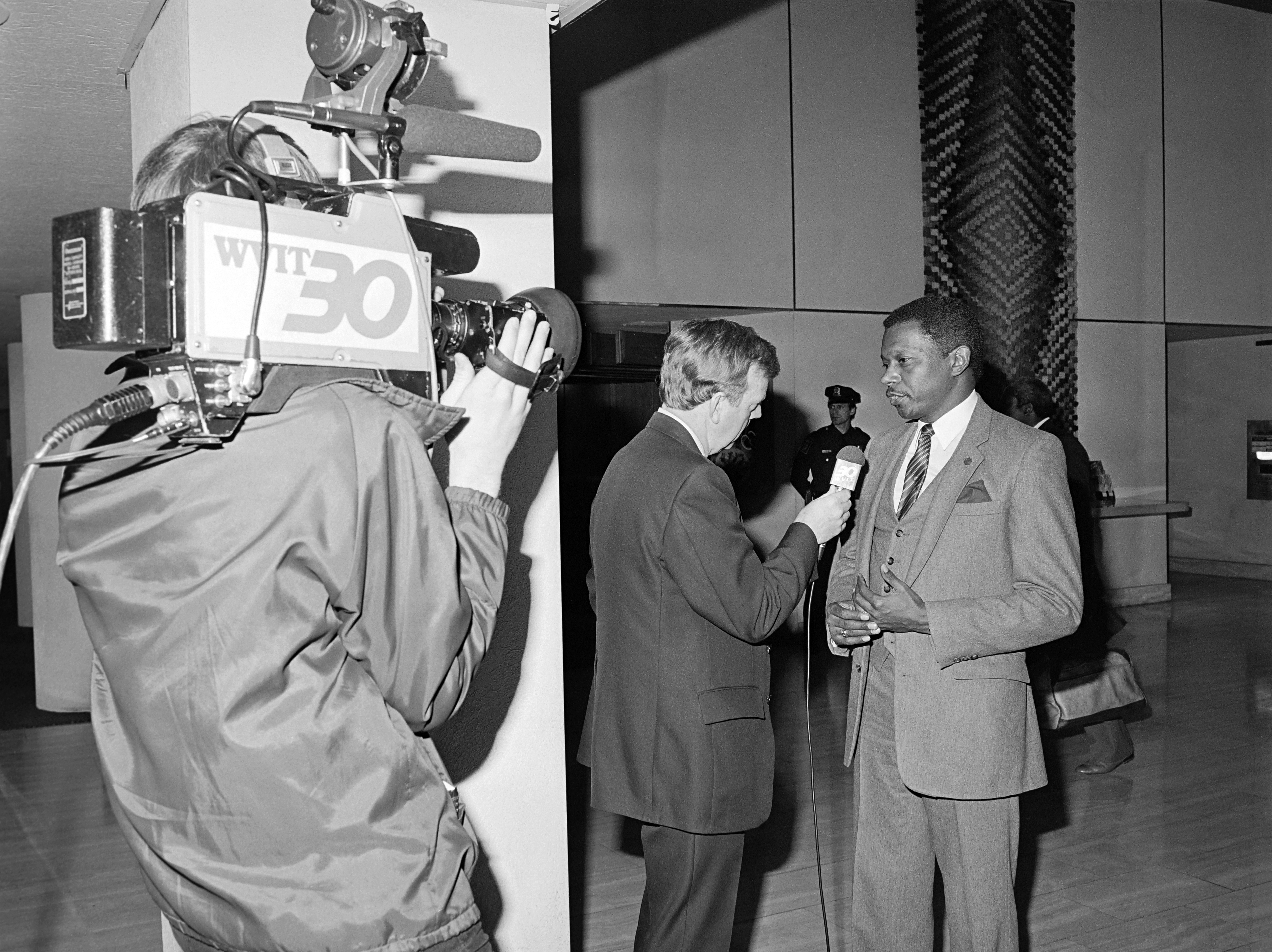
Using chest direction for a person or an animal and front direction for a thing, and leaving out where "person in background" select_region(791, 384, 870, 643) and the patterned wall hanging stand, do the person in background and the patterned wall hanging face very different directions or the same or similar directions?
same or similar directions

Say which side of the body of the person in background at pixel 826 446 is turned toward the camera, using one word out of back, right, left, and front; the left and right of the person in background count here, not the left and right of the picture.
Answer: front

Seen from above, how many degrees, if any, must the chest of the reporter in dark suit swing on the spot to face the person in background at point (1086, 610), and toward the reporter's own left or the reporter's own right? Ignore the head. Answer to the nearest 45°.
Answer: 0° — they already face them

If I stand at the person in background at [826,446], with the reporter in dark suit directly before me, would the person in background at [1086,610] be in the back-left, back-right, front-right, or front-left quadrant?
front-left

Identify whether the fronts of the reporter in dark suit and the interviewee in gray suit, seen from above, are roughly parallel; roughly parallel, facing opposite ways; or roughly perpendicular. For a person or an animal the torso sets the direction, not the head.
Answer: roughly parallel, facing opposite ways

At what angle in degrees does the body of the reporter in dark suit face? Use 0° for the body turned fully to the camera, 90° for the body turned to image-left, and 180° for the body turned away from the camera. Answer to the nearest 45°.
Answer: approximately 225°

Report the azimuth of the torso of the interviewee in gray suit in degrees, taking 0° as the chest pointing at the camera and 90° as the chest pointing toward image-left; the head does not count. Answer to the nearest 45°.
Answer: approximately 45°
